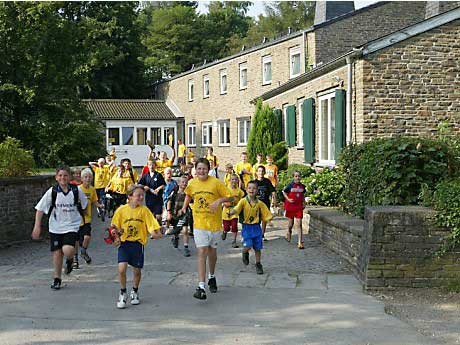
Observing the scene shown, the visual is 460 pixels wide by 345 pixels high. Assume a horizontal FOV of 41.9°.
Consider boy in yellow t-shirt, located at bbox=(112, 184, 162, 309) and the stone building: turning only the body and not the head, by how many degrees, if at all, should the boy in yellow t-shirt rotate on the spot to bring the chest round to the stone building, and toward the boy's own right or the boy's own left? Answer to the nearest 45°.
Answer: approximately 180°

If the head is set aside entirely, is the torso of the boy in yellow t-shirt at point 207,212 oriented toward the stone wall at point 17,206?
no

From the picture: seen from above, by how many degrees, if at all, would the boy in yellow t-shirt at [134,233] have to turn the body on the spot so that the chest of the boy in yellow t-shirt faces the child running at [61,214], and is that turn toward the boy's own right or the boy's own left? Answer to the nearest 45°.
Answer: approximately 135° to the boy's own right

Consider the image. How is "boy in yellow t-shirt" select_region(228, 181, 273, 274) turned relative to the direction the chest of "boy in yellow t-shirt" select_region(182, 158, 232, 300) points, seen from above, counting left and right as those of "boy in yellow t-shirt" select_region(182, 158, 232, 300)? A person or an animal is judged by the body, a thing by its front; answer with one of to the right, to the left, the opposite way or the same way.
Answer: the same way

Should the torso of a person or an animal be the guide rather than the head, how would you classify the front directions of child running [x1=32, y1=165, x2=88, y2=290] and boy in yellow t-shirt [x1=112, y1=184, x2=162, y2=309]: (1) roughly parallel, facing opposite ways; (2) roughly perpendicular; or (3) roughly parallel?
roughly parallel

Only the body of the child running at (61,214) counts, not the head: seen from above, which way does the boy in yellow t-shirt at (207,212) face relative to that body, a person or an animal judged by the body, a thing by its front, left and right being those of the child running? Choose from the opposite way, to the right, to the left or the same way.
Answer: the same way

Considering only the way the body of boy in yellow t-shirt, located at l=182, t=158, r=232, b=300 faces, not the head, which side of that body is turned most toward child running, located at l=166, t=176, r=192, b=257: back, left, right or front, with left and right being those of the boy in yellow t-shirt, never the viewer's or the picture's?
back

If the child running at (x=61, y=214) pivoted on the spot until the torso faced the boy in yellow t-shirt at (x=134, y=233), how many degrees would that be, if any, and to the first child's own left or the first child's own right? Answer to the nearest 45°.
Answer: approximately 45° to the first child's own left

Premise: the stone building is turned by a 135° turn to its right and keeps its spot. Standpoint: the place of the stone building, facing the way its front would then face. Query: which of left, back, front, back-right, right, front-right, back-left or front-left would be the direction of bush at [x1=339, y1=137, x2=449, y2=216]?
back

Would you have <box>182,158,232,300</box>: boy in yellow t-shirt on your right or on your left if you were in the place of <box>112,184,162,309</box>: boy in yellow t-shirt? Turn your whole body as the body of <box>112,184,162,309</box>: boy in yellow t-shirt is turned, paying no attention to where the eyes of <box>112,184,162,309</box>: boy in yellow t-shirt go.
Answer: on your left

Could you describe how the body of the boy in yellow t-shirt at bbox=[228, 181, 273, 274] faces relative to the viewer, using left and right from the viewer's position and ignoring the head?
facing the viewer

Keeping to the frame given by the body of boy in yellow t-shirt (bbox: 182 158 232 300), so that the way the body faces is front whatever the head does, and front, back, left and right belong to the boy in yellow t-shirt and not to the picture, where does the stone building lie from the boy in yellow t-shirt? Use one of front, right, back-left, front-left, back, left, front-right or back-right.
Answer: back

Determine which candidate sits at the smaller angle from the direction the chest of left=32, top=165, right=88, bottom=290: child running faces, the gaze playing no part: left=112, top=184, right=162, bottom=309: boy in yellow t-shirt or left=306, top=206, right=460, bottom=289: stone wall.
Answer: the boy in yellow t-shirt

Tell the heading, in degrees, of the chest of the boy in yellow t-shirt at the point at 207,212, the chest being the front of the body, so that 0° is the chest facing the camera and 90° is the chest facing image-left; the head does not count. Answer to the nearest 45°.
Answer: approximately 0°

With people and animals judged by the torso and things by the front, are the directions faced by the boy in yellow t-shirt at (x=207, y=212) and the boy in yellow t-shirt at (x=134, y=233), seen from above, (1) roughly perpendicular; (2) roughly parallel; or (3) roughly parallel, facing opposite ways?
roughly parallel

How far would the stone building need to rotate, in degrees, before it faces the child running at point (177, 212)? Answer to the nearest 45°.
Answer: approximately 45° to its left

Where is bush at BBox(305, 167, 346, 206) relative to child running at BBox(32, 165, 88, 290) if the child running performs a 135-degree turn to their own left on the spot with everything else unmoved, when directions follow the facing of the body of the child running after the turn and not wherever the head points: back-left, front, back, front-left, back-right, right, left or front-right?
front

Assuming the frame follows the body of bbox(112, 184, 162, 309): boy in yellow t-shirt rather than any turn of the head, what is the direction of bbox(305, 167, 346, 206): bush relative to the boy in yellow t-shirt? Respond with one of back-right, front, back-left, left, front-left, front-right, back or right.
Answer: back-left
